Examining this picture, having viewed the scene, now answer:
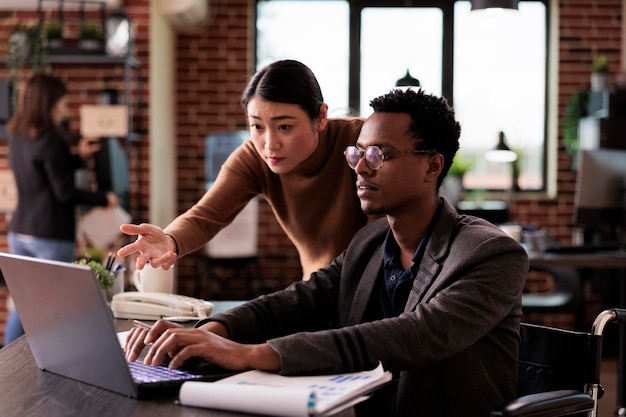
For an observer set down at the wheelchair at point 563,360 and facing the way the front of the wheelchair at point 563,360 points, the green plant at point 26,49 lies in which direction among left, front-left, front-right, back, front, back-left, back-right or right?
right

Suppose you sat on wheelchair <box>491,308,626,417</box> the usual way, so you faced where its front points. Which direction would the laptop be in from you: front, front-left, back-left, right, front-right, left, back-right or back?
front

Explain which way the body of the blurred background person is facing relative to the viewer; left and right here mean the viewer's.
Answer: facing away from the viewer and to the right of the viewer

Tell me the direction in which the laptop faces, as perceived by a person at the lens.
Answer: facing away from the viewer and to the right of the viewer

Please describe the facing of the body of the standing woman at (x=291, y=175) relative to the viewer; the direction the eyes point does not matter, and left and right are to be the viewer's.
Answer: facing the viewer and to the left of the viewer

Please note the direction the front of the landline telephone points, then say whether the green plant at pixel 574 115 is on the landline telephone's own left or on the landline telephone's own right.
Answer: on the landline telephone's own left

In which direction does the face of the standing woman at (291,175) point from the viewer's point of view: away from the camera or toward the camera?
toward the camera

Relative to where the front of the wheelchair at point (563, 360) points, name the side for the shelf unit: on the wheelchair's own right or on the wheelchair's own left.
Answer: on the wheelchair's own right
